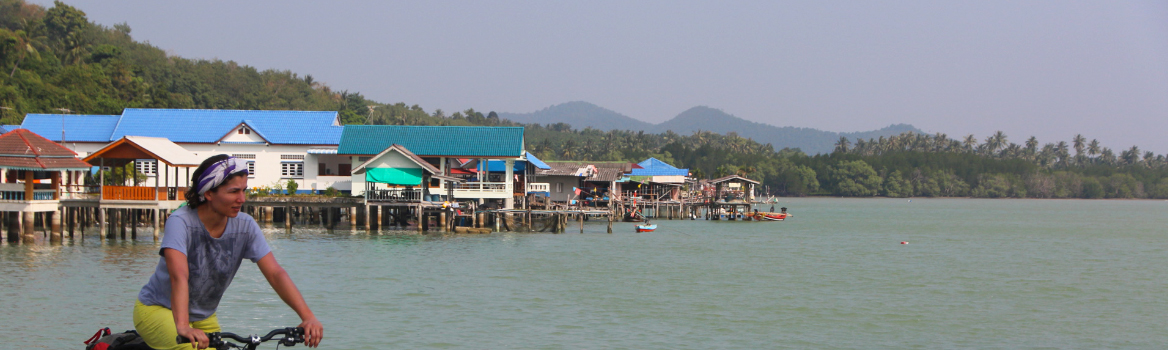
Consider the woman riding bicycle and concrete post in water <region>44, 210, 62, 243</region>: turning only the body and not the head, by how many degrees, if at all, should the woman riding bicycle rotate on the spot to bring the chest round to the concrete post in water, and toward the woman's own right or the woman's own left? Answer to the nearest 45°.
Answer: approximately 135° to the woman's own left

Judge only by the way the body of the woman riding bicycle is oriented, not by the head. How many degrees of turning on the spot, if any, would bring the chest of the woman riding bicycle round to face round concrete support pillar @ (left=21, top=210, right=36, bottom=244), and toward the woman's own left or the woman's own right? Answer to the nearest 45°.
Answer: approximately 135° to the woman's own left

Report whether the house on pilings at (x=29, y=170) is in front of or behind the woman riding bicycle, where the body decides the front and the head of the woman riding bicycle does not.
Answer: behind

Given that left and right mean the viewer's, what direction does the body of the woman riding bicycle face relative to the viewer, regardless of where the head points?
facing the viewer and to the right of the viewer
